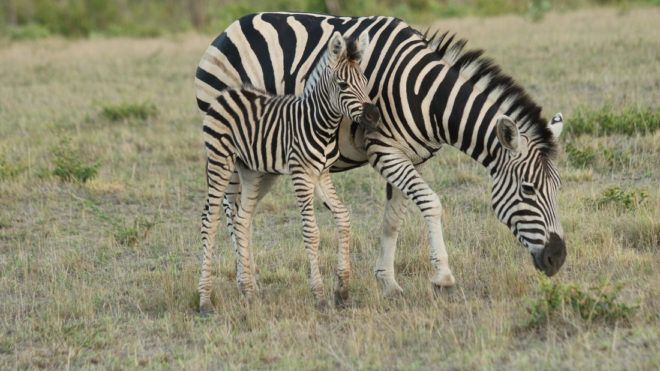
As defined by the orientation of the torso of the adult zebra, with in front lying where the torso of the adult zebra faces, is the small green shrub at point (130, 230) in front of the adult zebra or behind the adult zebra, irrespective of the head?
behind

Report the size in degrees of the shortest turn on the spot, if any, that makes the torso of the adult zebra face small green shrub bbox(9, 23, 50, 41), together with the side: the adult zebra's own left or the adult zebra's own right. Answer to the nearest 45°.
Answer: approximately 135° to the adult zebra's own left

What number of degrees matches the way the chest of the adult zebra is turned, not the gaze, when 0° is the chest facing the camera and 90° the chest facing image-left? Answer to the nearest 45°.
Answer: approximately 270°

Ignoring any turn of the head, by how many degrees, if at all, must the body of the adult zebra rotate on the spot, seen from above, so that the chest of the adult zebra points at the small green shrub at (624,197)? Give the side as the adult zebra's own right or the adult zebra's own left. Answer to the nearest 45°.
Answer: approximately 45° to the adult zebra's own left

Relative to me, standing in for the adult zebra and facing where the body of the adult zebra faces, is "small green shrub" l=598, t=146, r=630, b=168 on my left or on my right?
on my left

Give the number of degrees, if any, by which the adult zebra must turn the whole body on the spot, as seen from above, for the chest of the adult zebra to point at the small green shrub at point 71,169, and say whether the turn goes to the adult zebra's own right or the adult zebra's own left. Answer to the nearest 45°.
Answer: approximately 135° to the adult zebra's own left

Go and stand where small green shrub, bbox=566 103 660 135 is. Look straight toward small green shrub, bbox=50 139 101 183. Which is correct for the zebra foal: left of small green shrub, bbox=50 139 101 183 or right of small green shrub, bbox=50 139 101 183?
left
